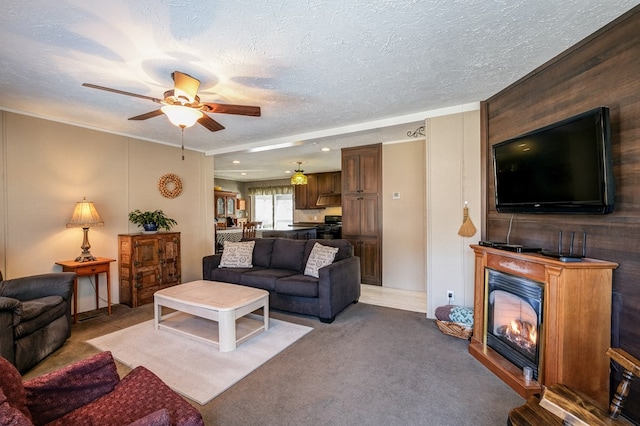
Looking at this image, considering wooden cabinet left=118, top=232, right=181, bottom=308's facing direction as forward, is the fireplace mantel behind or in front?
in front

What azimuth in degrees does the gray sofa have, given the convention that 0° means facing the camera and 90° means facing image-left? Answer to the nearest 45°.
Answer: approximately 45°

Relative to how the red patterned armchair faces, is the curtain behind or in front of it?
in front

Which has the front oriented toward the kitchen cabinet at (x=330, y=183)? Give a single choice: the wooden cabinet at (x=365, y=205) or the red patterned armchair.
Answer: the red patterned armchair

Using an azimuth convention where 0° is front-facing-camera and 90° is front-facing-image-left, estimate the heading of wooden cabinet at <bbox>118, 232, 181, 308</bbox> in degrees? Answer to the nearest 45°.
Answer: approximately 315°

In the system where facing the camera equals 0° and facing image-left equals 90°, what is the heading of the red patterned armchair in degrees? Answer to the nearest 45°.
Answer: approximately 225°

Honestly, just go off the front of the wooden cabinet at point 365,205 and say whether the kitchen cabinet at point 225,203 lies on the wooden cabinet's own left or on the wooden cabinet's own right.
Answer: on the wooden cabinet's own right

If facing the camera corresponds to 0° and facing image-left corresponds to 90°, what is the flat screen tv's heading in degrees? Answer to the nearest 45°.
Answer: approximately 45°

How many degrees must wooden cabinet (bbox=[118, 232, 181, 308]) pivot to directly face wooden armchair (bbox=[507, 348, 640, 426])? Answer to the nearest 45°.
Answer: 0° — it already faces it

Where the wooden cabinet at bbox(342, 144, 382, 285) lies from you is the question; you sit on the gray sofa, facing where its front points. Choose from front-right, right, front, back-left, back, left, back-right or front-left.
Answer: back

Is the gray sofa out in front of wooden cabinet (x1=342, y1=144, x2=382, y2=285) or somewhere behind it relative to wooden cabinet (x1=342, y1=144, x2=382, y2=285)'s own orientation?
in front

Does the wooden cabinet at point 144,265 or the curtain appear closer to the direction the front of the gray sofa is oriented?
the wooden cabinet
